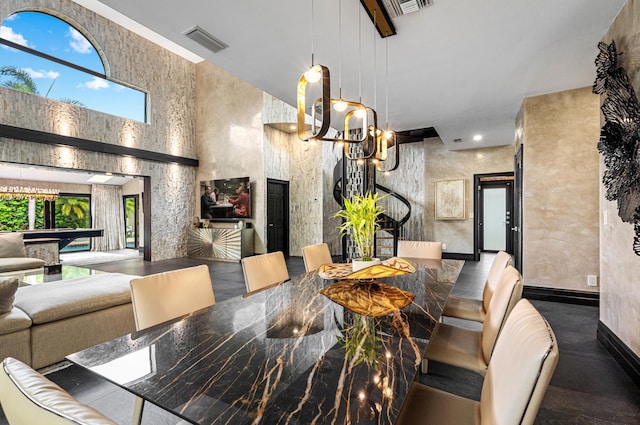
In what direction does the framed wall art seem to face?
toward the camera

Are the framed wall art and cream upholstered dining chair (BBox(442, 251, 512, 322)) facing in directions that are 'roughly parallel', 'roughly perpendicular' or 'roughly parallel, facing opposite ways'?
roughly perpendicular

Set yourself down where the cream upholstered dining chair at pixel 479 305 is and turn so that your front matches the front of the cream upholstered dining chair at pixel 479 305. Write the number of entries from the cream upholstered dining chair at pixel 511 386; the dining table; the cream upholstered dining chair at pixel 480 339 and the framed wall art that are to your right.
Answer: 1

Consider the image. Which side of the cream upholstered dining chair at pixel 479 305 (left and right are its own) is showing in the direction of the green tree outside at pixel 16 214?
front

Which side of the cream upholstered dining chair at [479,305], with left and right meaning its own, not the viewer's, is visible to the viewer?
left

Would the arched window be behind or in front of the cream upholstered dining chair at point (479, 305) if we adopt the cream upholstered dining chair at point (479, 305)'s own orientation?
in front

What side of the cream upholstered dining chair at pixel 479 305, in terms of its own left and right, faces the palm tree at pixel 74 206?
front

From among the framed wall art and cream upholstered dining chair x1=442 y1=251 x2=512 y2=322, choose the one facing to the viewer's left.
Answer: the cream upholstered dining chair

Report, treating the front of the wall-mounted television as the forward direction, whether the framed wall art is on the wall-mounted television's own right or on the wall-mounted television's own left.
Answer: on the wall-mounted television's own left

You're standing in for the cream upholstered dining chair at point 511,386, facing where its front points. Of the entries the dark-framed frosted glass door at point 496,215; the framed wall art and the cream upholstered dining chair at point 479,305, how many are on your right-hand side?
3

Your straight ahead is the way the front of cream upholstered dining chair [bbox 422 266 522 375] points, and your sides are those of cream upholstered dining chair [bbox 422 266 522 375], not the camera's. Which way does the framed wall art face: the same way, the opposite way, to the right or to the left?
to the left

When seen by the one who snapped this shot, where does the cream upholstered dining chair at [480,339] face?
facing to the left of the viewer

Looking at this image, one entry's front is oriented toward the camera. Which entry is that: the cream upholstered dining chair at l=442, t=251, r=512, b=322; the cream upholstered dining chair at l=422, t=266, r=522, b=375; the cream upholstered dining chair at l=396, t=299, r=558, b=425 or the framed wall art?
the framed wall art

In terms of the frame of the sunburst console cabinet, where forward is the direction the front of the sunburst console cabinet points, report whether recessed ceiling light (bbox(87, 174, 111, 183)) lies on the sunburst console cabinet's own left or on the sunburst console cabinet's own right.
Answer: on the sunburst console cabinet's own right

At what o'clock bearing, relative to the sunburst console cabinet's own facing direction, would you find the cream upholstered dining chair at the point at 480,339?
The cream upholstered dining chair is roughly at 10 o'clock from the sunburst console cabinet.

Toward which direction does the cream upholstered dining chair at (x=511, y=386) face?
to the viewer's left

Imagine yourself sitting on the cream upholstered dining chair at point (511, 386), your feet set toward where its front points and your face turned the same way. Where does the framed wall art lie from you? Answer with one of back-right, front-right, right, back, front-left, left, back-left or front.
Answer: right

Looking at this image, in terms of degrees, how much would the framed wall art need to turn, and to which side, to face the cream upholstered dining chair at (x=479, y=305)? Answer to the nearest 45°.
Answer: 0° — it already faces it
